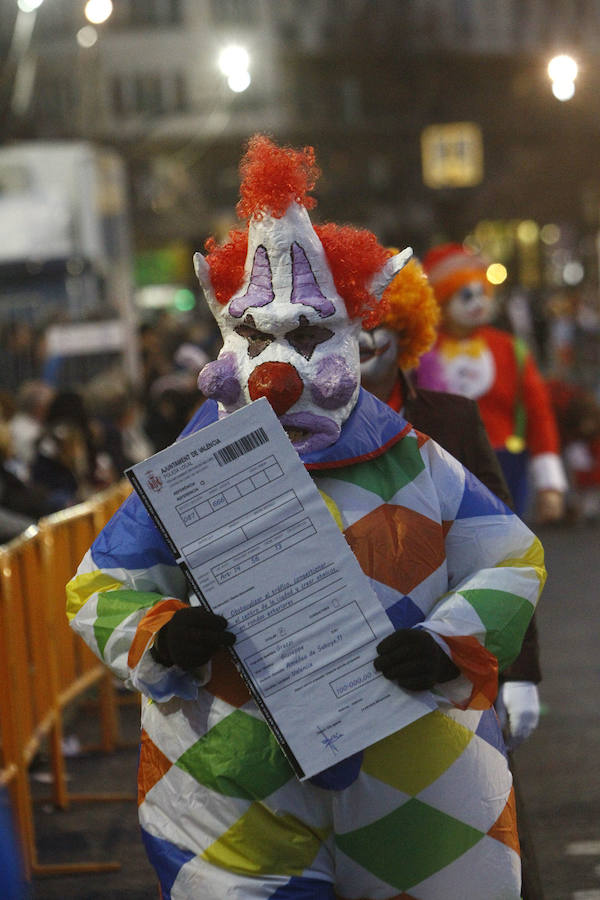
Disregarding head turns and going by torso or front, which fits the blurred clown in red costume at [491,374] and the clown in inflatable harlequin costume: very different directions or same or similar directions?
same or similar directions

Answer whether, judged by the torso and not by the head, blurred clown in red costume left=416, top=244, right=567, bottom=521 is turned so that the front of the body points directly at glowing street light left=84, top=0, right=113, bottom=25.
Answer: no

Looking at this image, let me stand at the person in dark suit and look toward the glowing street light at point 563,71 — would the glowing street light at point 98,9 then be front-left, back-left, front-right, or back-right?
front-left

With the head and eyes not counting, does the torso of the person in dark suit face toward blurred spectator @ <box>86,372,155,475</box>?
no

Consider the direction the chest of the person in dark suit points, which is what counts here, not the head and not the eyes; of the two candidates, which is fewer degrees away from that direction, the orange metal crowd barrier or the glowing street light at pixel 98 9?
the orange metal crowd barrier

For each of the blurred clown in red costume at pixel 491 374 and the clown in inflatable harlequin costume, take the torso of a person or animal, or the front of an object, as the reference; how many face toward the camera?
2

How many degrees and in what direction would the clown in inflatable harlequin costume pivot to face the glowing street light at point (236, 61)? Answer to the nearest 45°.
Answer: approximately 180°

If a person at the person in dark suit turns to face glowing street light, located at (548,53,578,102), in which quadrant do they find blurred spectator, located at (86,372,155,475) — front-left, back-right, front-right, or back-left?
front-left

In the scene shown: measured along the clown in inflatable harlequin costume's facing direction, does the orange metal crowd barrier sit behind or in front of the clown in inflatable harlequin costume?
behind

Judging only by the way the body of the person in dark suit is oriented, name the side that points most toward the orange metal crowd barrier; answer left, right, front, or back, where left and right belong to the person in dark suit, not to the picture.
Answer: right

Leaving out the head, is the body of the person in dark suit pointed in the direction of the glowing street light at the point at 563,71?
no

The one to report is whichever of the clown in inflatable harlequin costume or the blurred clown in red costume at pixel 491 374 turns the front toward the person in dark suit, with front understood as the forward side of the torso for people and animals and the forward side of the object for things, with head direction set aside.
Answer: the blurred clown in red costume

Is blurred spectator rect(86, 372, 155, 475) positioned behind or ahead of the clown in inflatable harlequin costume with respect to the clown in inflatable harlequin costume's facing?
behind

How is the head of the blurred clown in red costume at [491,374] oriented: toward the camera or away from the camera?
toward the camera

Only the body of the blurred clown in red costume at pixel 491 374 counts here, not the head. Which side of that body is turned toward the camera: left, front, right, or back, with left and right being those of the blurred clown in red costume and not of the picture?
front
